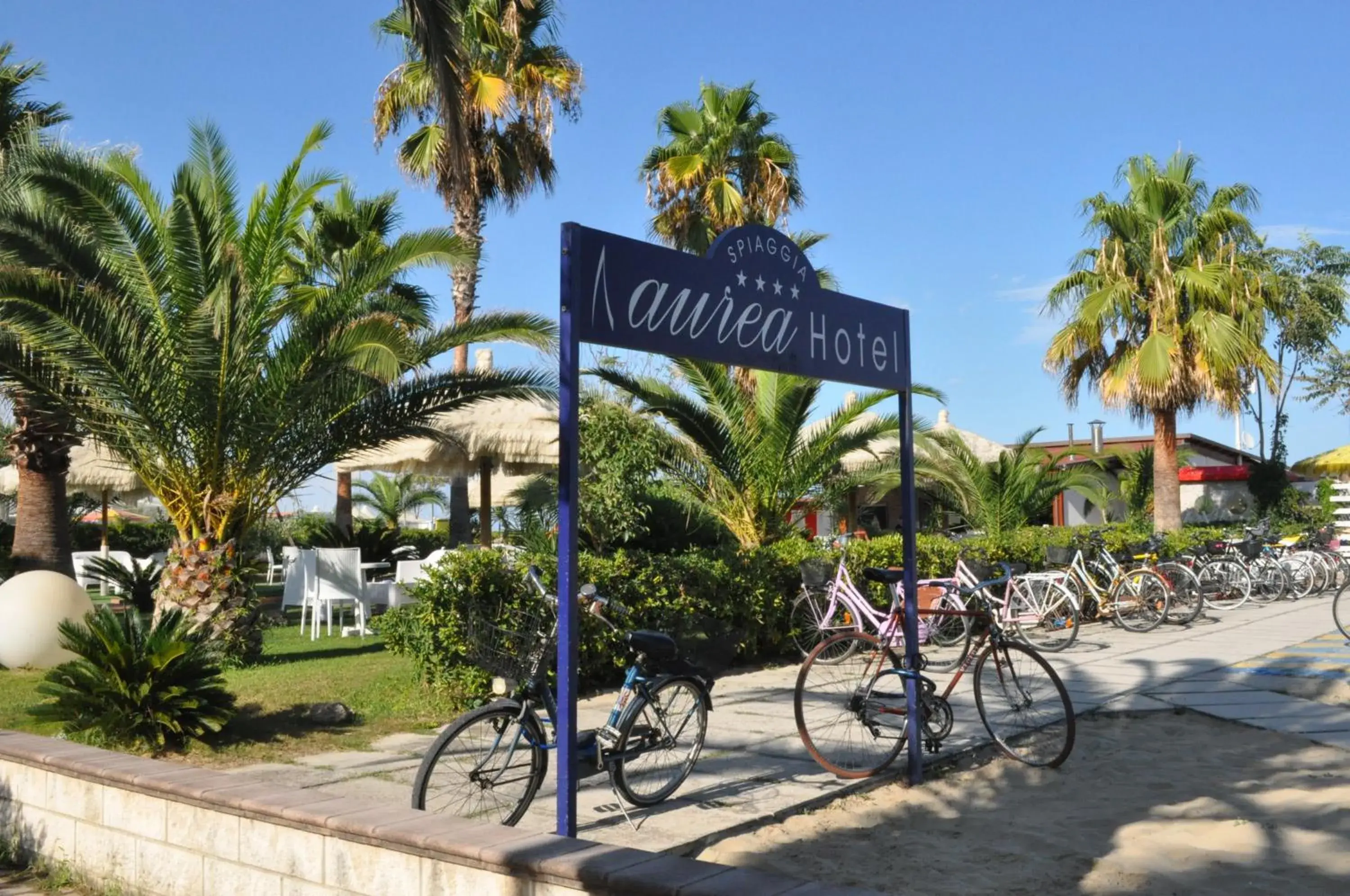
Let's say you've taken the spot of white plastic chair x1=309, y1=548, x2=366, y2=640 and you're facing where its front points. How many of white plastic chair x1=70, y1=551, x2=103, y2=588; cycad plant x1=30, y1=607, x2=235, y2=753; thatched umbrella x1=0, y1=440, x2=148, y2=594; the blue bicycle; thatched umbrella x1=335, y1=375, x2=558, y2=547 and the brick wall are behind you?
3

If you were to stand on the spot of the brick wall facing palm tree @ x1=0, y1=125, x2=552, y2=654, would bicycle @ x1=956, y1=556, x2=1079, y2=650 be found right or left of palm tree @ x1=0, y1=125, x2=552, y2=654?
right

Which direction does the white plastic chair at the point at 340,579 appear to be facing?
away from the camera

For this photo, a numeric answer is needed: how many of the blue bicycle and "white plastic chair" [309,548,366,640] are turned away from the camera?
1

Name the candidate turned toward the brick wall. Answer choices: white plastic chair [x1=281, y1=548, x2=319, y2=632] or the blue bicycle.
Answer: the blue bicycle

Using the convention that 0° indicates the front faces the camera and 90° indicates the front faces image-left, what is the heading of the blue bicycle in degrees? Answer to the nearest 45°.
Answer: approximately 45°

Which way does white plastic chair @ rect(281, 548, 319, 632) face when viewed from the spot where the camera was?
facing away from the viewer and to the right of the viewer

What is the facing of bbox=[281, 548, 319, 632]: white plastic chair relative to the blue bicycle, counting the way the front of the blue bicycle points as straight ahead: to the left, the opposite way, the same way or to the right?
the opposite way

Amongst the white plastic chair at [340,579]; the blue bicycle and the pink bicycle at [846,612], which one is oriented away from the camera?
the white plastic chair

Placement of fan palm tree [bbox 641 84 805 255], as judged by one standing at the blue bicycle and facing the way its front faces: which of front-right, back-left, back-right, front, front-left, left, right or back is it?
back-right

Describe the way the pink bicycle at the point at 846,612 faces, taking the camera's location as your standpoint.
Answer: facing to the left of the viewer
